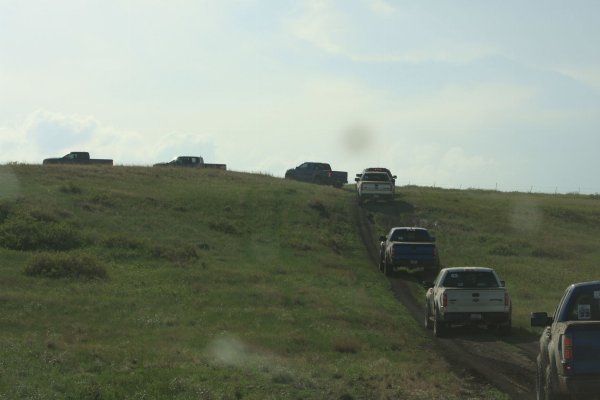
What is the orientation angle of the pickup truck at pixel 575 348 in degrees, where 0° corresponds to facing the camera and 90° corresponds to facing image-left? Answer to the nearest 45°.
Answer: approximately 180°

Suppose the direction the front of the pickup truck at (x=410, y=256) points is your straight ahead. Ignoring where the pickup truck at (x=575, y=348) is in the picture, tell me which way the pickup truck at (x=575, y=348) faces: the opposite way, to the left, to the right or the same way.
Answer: the same way

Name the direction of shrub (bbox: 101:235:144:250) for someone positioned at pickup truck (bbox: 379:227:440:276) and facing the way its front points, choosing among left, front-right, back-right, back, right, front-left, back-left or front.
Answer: left

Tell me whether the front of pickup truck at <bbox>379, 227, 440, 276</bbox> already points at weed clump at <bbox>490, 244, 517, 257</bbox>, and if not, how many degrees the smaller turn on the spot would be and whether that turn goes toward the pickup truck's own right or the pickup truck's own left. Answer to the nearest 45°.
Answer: approximately 45° to the pickup truck's own right

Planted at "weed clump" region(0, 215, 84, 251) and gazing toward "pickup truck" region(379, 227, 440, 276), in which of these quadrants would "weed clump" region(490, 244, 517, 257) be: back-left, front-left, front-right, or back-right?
front-left

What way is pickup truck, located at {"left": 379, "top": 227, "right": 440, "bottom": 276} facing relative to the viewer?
away from the camera

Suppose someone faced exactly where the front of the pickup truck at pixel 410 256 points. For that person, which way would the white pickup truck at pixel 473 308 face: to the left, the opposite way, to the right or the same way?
the same way

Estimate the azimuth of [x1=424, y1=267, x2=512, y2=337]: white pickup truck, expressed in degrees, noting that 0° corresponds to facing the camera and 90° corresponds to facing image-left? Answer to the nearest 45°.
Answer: approximately 180°

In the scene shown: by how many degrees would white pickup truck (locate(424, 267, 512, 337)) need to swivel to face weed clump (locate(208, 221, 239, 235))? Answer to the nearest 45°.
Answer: approximately 45° to its left

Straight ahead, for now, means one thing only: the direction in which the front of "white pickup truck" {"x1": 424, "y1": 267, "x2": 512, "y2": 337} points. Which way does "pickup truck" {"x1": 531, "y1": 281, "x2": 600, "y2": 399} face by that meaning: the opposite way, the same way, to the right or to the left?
the same way
